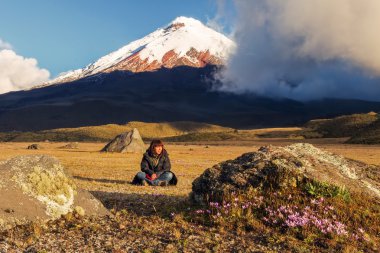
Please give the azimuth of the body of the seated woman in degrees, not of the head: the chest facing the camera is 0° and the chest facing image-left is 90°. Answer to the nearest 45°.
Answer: approximately 0°
